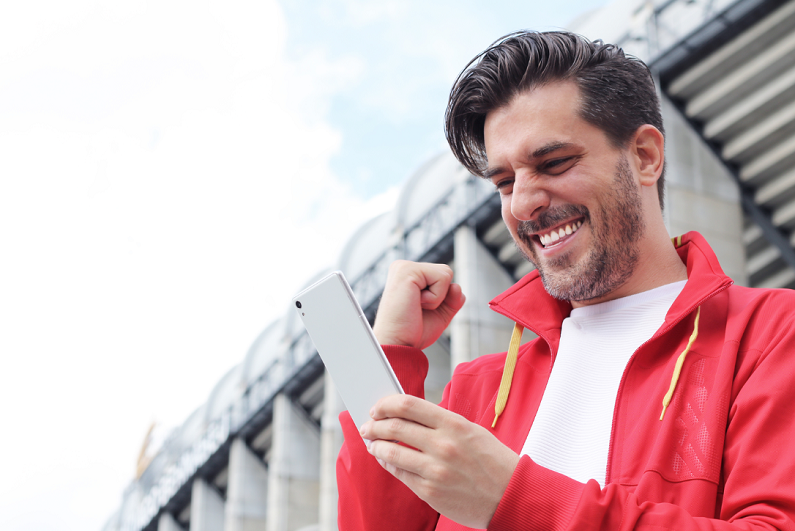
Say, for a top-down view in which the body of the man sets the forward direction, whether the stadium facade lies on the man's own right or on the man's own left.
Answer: on the man's own right

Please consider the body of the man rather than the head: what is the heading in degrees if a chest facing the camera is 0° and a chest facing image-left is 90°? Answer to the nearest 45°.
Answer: approximately 45°

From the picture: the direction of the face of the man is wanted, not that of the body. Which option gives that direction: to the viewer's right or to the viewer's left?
to the viewer's left
